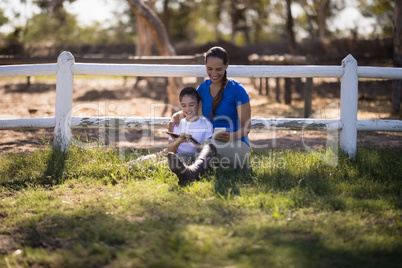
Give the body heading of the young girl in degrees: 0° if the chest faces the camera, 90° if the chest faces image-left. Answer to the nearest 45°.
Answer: approximately 45°

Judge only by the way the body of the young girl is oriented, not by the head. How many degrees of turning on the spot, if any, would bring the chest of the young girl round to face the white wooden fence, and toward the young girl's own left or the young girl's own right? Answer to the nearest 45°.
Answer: approximately 180°

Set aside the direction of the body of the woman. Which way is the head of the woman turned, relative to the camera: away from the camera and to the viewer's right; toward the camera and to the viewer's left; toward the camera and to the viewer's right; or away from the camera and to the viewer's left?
toward the camera and to the viewer's left

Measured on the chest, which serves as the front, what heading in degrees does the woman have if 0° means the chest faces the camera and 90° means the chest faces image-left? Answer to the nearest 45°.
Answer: approximately 45°

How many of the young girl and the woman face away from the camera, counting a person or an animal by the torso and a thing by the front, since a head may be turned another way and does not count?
0

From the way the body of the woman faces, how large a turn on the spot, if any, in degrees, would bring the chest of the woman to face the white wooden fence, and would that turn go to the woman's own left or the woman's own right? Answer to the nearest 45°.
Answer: approximately 180°
